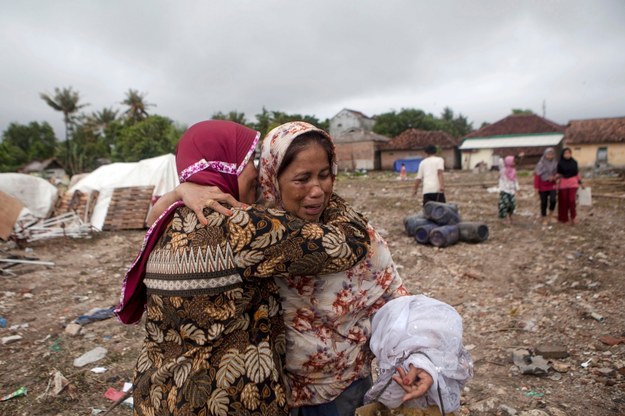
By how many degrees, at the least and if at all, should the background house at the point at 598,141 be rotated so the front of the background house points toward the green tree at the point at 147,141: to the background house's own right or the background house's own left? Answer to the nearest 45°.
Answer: approximately 45° to the background house's own right

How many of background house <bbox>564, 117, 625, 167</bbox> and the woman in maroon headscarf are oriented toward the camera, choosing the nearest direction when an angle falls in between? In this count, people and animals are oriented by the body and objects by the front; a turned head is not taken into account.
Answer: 1

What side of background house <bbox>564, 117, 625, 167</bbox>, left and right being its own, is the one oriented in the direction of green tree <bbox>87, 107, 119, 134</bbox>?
right

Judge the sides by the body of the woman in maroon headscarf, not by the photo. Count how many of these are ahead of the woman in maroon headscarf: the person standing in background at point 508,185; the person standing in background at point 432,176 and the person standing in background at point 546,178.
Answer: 3

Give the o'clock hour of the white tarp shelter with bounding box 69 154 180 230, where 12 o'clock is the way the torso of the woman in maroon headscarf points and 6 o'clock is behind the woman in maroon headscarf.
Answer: The white tarp shelter is roughly at 10 o'clock from the woman in maroon headscarf.

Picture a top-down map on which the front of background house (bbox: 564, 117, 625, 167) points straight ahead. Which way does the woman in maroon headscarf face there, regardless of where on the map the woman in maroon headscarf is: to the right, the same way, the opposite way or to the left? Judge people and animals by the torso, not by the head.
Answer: the opposite way

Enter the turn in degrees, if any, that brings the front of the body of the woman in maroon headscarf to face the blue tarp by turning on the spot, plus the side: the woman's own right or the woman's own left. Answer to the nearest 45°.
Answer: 0° — they already face it

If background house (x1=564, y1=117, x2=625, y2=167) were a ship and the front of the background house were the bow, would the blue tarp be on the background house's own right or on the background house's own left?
on the background house's own right

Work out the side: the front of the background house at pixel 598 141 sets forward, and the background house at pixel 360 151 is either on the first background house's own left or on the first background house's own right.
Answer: on the first background house's own right

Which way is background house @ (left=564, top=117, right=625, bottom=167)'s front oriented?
toward the camera

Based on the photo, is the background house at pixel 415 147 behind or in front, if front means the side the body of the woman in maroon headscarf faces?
in front

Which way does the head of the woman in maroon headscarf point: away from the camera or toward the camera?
away from the camera

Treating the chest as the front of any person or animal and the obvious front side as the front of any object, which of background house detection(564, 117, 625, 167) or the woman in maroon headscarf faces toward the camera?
the background house

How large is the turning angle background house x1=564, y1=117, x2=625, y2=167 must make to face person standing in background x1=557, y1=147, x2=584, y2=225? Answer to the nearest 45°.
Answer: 0° — it already faces them

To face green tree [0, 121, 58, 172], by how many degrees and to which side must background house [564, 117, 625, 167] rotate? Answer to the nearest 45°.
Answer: approximately 90° to its right

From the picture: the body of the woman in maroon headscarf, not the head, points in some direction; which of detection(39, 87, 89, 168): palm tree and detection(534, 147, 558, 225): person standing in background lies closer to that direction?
the person standing in background

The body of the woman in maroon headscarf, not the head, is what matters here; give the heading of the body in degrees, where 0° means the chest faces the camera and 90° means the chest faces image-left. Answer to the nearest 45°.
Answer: approximately 225°

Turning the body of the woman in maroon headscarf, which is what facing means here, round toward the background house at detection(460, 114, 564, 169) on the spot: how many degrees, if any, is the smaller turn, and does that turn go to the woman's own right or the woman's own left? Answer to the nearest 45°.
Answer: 0° — they already face it

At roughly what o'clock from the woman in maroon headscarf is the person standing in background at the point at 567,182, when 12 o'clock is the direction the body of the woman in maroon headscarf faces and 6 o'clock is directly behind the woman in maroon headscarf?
The person standing in background is roughly at 12 o'clock from the woman in maroon headscarf.
